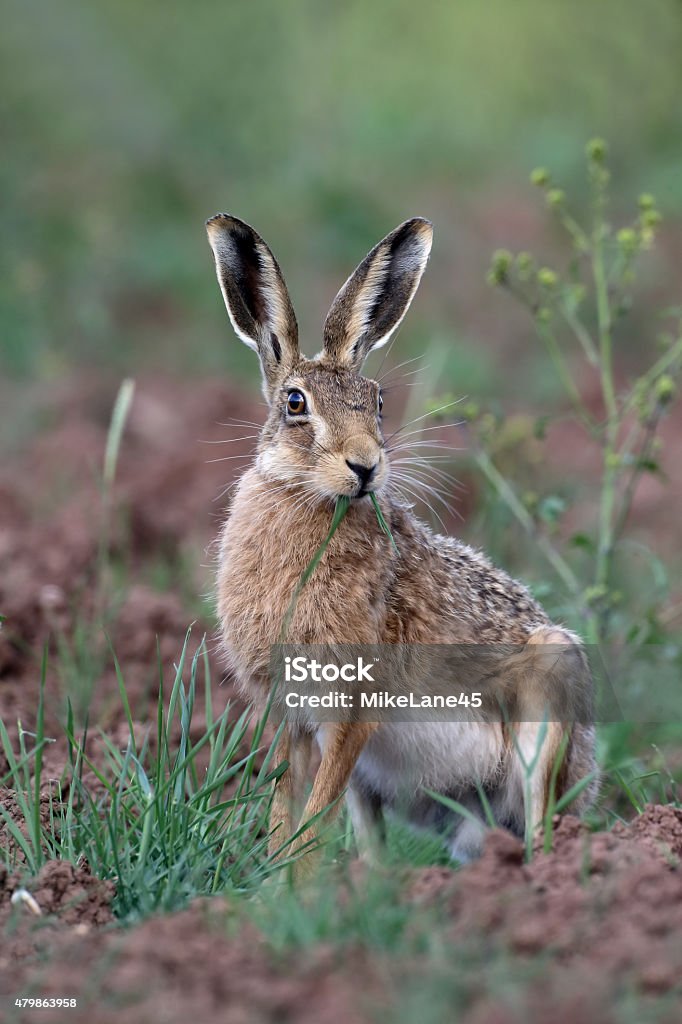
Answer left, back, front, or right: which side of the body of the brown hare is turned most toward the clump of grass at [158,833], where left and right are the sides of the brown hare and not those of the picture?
front

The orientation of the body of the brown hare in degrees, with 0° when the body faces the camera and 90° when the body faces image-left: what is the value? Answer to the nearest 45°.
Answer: approximately 45°
